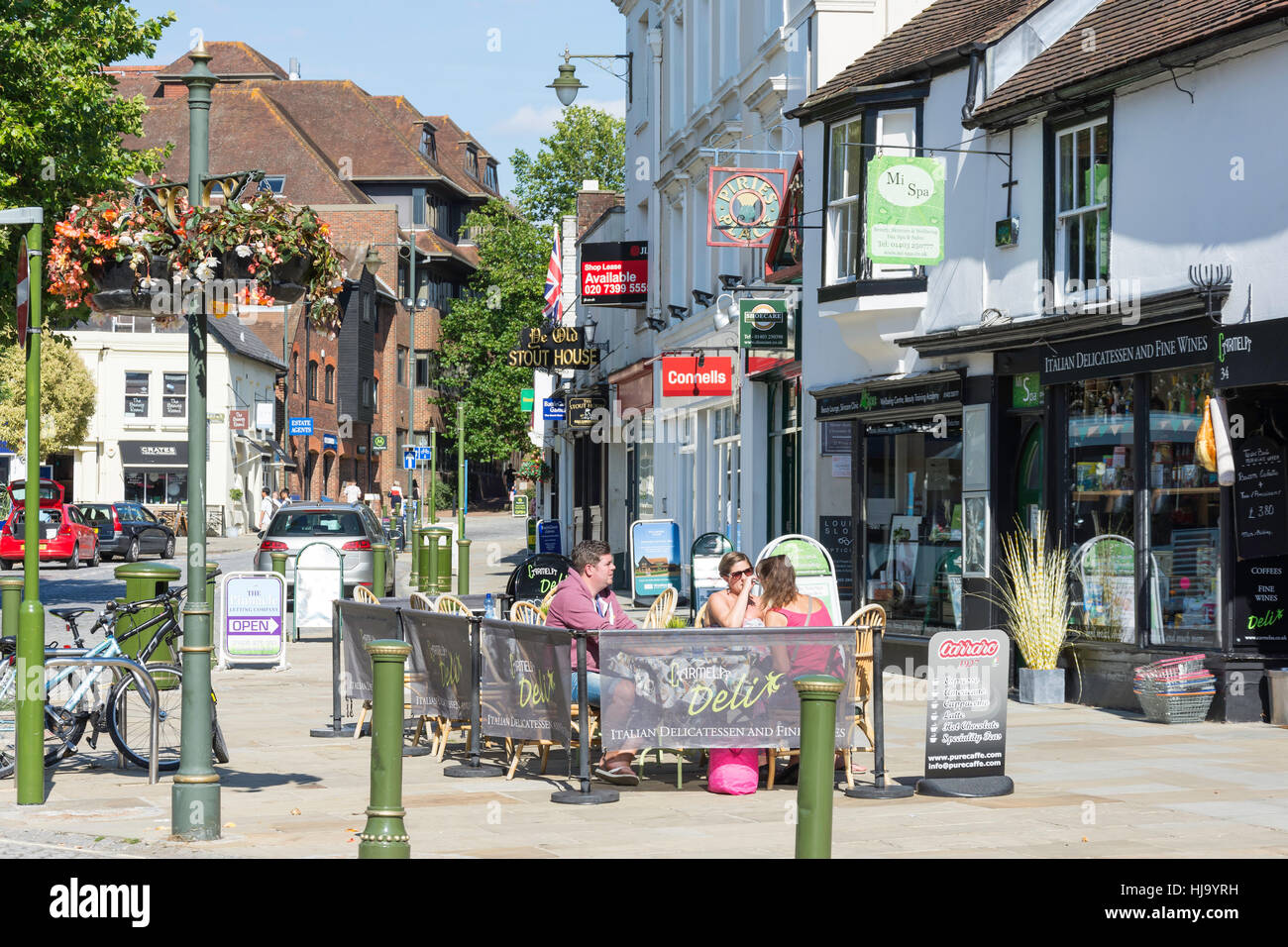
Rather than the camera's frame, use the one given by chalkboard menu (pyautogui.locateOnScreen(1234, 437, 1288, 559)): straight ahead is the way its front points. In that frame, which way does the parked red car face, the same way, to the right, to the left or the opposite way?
the opposite way

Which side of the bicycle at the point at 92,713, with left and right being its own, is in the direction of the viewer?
right

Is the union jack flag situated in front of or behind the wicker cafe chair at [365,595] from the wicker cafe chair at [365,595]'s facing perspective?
in front

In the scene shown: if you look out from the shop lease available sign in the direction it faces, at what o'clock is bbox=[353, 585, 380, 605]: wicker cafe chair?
The wicker cafe chair is roughly at 12 o'clock from the shop lease available sign.

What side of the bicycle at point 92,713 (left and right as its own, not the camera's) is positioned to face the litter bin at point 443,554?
left

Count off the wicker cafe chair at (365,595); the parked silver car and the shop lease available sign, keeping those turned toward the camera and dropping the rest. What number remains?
1

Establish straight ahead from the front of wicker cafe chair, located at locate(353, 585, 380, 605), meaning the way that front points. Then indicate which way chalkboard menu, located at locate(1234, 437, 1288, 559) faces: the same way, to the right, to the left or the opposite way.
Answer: the opposite way

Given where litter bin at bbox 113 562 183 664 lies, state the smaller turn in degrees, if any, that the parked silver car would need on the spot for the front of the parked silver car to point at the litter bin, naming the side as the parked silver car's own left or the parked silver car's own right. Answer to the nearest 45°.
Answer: approximately 180°

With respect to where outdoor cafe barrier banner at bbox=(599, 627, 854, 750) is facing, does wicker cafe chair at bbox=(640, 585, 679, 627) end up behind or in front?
behind

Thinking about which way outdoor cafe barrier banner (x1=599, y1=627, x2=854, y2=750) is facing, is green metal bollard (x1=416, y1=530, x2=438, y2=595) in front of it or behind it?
behind

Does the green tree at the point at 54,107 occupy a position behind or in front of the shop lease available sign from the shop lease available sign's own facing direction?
in front

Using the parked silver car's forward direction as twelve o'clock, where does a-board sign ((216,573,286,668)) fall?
a-board sign is roughly at 6 o'clock from parked silver car.

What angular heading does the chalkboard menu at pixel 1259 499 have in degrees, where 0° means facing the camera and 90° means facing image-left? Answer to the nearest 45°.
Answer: approximately 0°
